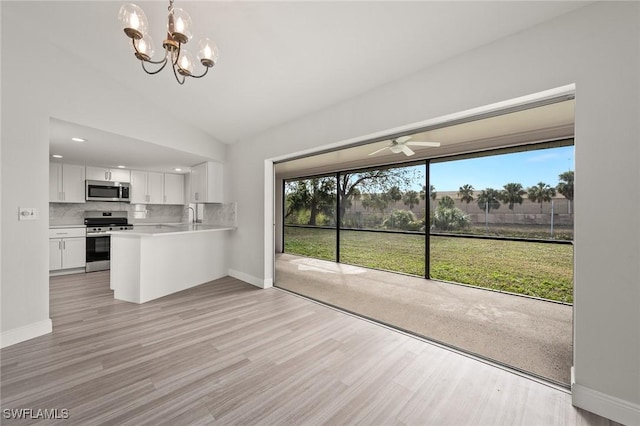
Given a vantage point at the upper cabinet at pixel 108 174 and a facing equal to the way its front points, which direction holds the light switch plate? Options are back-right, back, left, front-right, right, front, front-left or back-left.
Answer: front

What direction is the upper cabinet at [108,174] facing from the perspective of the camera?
toward the camera

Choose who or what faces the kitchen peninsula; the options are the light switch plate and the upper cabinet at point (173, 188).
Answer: the upper cabinet

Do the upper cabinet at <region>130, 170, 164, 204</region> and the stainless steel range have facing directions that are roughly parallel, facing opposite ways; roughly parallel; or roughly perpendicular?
roughly parallel

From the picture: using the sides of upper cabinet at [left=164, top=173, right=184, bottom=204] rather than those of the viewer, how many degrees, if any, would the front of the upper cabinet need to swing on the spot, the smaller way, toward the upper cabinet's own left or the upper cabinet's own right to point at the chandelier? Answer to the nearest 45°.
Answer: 0° — it already faces it

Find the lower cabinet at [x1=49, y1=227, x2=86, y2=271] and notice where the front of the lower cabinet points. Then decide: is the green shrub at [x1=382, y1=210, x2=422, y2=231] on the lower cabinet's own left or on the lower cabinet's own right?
on the lower cabinet's own left

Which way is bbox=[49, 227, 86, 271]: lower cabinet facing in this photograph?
toward the camera

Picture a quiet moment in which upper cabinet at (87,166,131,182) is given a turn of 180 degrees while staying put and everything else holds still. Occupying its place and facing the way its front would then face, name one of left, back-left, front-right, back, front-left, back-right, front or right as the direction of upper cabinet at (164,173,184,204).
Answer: right

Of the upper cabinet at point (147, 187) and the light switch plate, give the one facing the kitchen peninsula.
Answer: the upper cabinet
